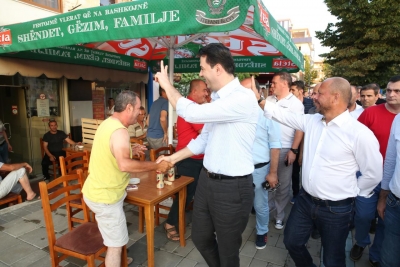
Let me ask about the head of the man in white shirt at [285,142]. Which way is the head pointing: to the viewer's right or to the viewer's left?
to the viewer's left

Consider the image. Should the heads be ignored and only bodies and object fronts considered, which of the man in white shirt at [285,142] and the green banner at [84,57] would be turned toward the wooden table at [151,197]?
the man in white shirt

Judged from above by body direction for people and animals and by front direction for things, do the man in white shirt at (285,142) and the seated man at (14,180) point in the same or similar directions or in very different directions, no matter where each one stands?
very different directions

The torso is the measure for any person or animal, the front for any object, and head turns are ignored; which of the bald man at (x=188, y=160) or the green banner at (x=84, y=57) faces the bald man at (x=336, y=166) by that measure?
the bald man at (x=188, y=160)

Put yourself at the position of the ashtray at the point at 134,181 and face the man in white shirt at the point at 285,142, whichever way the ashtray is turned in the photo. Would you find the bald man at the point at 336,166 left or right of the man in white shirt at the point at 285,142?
right

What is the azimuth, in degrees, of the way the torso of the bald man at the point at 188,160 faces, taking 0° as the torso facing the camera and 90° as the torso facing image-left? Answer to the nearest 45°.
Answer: approximately 315°

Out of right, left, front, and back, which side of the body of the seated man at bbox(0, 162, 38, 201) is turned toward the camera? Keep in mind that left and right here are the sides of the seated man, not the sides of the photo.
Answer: right

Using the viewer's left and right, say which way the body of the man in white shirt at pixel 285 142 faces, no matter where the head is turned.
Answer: facing the viewer and to the left of the viewer
